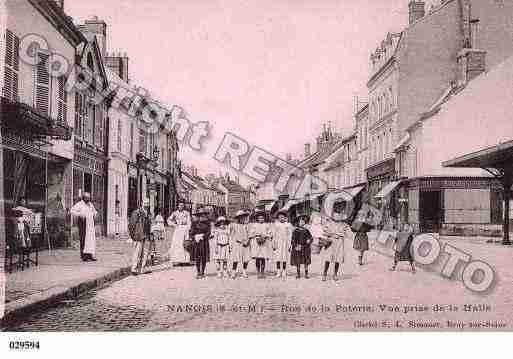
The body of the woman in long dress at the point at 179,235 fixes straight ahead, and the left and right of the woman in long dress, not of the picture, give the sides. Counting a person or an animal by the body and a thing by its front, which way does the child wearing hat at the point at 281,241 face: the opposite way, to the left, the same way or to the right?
the same way

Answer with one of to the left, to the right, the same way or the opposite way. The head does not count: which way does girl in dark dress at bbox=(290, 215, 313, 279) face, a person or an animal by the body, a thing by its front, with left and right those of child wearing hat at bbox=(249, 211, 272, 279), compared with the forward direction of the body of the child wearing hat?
the same way

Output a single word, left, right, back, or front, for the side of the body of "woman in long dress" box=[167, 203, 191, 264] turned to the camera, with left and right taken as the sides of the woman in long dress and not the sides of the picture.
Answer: front

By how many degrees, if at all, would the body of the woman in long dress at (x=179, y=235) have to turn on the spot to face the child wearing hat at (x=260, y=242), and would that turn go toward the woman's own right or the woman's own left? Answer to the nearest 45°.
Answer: approximately 45° to the woman's own left

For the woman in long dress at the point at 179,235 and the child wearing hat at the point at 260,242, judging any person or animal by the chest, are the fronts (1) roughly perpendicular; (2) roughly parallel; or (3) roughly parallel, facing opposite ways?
roughly parallel

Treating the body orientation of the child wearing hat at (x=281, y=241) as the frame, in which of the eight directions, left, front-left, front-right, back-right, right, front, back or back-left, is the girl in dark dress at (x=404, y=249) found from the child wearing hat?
left

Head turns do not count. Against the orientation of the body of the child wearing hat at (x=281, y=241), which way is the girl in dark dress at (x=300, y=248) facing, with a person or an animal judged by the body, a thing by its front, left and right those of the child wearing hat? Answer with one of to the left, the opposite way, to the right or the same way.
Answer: the same way

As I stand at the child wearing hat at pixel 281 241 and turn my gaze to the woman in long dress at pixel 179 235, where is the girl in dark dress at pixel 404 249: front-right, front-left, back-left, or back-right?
back-right

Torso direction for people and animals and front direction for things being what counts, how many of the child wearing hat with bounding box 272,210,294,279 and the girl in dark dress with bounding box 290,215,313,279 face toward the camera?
2

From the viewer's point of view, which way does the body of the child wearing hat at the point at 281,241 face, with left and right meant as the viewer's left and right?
facing the viewer

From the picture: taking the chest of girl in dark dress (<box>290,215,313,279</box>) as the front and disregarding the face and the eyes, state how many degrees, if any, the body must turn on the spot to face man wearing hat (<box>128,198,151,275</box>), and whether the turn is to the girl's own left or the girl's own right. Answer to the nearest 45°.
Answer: approximately 90° to the girl's own right
